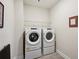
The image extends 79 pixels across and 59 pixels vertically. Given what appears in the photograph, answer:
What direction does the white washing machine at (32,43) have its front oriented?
toward the camera

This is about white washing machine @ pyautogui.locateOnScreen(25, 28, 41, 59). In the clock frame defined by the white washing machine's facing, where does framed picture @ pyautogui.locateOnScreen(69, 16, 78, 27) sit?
The framed picture is roughly at 10 o'clock from the white washing machine.

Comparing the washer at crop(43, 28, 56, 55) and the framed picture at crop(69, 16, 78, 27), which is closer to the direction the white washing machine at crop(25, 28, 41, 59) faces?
the framed picture
